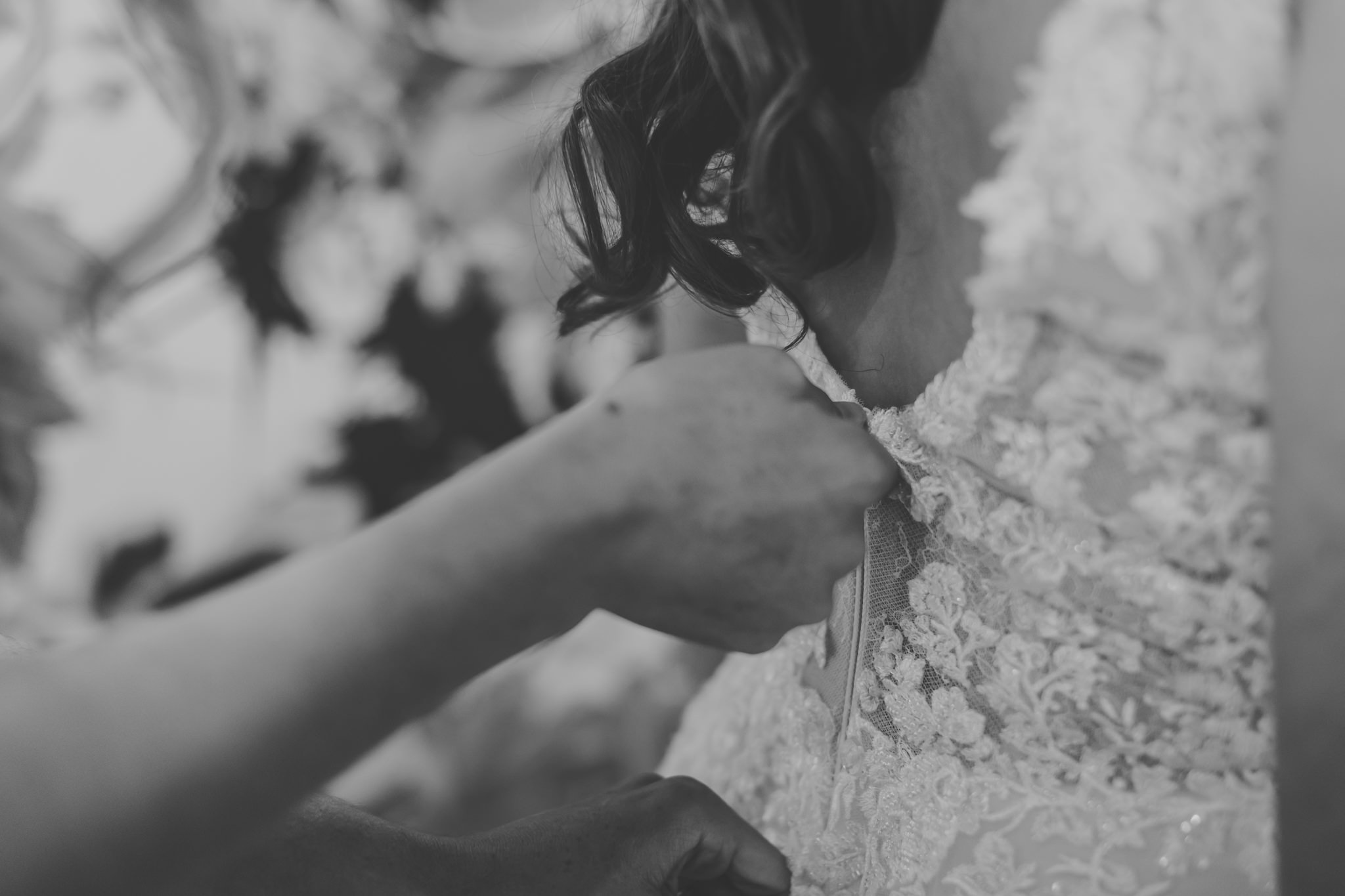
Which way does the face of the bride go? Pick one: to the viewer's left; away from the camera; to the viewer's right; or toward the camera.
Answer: away from the camera

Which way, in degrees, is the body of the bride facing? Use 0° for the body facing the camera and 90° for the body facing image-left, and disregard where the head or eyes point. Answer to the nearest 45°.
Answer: approximately 225°
